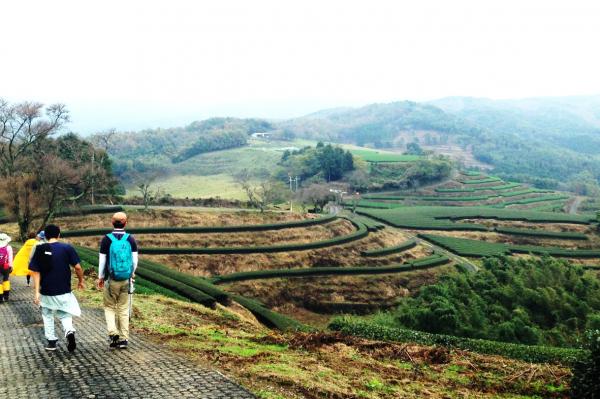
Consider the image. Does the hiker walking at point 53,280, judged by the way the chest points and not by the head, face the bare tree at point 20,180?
yes

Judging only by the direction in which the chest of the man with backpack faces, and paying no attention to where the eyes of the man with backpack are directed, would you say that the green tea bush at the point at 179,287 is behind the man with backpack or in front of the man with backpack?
in front

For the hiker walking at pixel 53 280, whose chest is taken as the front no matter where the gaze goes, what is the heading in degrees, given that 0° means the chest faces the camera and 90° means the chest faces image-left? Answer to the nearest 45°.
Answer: approximately 180°

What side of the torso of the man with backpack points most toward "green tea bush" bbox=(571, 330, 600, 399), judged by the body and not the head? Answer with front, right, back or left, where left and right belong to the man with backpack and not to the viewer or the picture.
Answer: right

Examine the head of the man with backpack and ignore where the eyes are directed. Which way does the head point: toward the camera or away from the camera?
away from the camera

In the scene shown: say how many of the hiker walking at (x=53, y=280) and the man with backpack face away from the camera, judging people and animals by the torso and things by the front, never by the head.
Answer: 2

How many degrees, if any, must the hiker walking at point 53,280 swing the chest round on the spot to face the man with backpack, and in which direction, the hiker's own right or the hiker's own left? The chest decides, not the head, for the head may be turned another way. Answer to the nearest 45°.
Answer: approximately 135° to the hiker's own right

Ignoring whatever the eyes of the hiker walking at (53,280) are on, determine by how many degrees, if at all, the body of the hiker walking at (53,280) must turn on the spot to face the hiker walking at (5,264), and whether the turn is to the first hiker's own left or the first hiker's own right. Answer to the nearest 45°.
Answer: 0° — they already face them

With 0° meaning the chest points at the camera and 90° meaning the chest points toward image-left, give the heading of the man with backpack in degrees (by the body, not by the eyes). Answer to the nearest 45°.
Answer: approximately 180°
